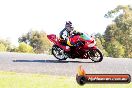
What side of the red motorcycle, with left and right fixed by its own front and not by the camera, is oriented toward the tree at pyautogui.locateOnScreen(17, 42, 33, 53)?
back

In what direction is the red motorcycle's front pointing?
to the viewer's right

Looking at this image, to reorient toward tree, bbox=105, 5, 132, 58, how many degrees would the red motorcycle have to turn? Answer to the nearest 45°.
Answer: approximately 45° to its left

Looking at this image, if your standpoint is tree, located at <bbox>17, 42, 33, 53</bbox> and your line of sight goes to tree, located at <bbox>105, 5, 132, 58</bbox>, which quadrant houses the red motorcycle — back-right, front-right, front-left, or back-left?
front-right
